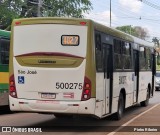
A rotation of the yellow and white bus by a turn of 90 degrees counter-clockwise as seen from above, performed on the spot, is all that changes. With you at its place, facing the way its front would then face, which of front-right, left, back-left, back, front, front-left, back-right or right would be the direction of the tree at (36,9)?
front-right

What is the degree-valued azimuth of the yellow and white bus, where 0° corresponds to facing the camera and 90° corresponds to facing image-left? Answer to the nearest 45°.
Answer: approximately 225°
